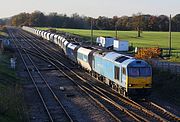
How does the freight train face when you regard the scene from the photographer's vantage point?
facing the viewer and to the right of the viewer
